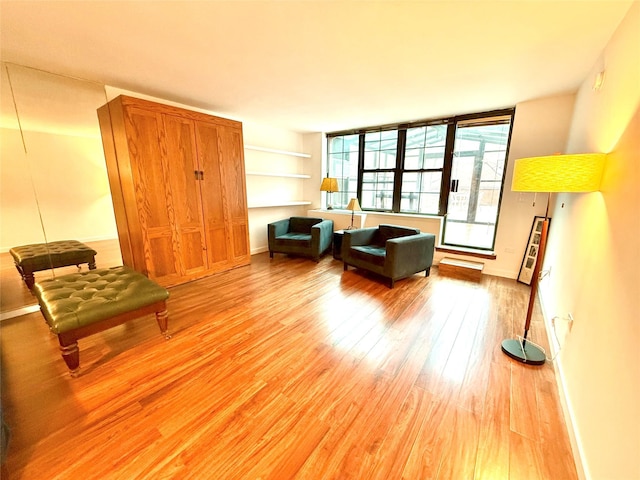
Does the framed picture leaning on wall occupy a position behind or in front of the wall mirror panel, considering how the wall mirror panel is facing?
in front

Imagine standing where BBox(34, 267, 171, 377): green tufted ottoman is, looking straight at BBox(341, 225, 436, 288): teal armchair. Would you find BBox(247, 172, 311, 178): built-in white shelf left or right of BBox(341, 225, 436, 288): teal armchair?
left

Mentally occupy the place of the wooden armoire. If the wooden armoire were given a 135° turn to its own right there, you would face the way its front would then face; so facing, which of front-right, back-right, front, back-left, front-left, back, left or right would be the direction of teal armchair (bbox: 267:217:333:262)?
back

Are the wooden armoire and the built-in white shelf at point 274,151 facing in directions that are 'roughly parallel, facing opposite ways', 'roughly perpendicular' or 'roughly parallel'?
roughly parallel

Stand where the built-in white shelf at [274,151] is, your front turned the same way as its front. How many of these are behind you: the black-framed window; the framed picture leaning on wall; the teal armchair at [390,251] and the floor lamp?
0

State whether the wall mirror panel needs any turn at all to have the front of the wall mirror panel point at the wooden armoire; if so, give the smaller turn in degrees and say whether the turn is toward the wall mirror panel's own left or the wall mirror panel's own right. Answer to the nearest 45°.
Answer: approximately 45° to the wall mirror panel's own left

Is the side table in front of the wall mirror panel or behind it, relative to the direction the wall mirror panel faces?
in front

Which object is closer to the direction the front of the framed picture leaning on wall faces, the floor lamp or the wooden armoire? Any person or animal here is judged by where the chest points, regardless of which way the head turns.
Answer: the wooden armoire

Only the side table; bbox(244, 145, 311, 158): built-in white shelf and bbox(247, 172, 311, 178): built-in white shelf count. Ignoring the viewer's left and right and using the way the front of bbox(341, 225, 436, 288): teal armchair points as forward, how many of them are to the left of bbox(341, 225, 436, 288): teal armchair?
0

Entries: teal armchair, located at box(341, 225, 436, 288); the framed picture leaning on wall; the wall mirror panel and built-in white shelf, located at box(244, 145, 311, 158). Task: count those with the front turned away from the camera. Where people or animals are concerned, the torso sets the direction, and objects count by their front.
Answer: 0

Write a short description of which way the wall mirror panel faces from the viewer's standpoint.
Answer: facing the viewer and to the right of the viewer

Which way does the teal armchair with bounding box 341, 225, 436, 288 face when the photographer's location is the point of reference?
facing the viewer and to the left of the viewer

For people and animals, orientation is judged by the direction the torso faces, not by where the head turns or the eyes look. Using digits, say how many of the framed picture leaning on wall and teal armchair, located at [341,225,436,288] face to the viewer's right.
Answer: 0

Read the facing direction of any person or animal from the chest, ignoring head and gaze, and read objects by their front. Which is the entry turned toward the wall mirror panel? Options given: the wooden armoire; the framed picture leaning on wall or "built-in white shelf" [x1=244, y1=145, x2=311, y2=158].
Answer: the framed picture leaning on wall

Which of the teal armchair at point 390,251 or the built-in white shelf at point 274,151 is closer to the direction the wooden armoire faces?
the teal armchair

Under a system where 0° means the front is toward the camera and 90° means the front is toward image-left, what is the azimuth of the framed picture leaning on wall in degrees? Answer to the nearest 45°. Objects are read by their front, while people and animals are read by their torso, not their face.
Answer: approximately 45°

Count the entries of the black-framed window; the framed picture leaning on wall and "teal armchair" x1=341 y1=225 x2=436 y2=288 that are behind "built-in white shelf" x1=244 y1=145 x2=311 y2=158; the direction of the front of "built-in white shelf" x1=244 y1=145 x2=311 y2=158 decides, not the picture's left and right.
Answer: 0

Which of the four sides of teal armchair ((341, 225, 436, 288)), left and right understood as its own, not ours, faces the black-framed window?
back
